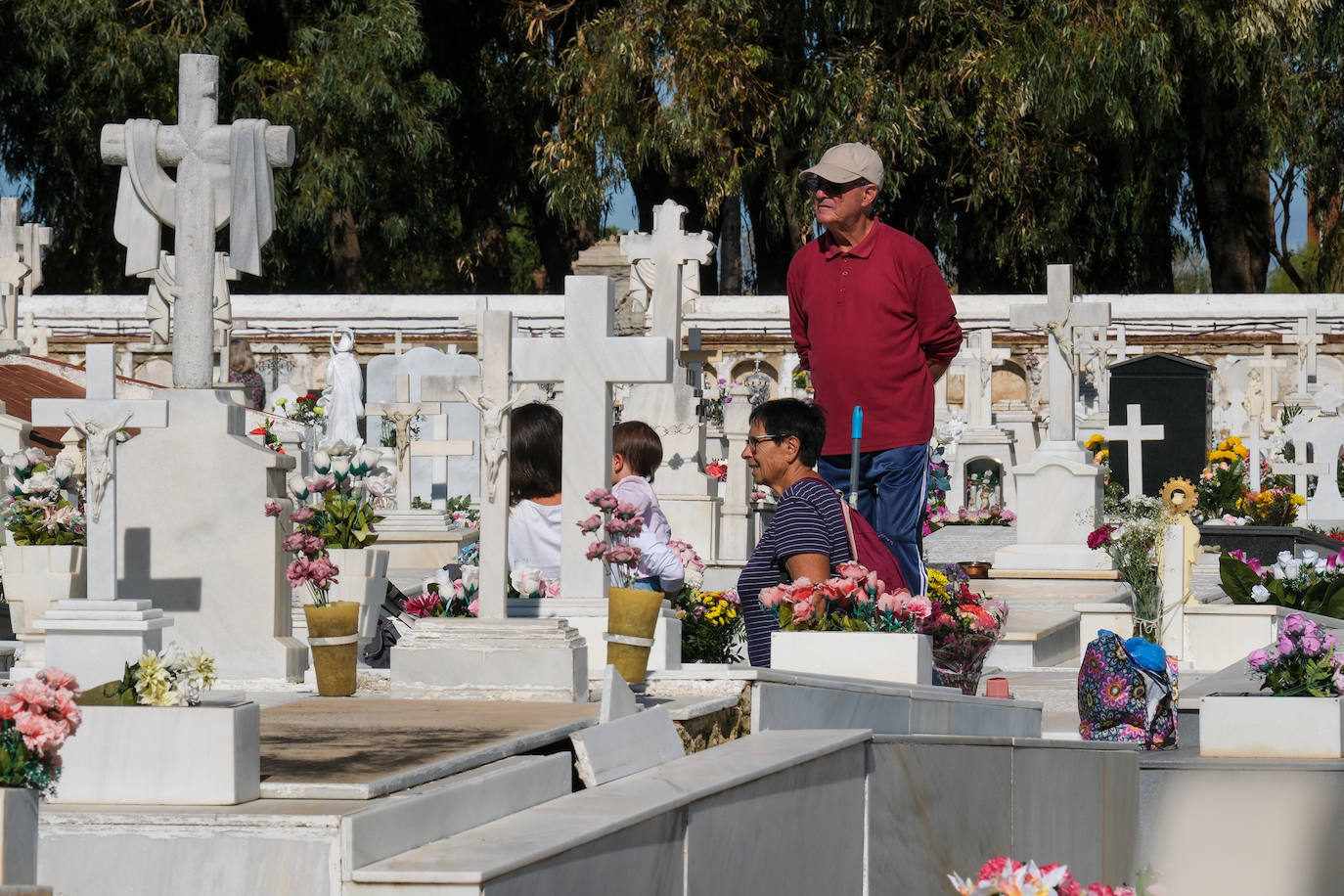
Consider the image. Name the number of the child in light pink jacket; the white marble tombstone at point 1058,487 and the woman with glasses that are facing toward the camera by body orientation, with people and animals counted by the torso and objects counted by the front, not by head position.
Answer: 1

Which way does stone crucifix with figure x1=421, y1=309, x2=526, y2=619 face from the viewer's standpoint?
toward the camera

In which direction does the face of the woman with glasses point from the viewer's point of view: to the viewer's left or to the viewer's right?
to the viewer's left

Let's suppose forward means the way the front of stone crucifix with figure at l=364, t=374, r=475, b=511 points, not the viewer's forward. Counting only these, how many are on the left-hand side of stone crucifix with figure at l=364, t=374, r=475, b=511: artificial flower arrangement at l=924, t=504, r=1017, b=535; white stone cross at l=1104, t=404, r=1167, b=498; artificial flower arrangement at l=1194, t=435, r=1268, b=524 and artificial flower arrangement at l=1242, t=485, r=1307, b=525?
4

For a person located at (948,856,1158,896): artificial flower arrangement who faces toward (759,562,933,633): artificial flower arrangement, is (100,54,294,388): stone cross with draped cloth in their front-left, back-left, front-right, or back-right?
front-left

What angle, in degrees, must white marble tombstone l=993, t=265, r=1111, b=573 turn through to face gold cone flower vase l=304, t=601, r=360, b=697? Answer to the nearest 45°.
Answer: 0° — it already faces it

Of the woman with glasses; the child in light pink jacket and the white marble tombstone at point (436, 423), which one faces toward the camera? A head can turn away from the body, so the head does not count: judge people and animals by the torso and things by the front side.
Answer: the white marble tombstone

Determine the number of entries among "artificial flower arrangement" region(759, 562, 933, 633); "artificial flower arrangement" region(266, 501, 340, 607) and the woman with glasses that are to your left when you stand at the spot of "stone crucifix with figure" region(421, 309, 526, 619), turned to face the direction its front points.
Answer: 2

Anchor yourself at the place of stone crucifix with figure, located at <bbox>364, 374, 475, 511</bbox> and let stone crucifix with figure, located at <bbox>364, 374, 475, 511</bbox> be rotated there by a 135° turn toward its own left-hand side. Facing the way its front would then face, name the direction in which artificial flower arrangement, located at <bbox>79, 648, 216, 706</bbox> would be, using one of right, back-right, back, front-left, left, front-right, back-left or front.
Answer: back-right

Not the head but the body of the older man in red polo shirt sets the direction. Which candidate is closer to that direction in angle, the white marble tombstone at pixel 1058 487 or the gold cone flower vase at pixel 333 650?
the gold cone flower vase

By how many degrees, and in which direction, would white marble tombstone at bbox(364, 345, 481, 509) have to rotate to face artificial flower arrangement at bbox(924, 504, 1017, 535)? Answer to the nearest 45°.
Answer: approximately 45° to its left

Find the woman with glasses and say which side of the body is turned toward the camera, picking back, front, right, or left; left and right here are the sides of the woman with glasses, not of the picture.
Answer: left

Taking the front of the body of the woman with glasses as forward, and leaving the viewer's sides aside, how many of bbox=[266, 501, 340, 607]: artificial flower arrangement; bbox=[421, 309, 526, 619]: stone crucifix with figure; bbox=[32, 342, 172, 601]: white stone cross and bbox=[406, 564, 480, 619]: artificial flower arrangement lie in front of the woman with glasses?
4

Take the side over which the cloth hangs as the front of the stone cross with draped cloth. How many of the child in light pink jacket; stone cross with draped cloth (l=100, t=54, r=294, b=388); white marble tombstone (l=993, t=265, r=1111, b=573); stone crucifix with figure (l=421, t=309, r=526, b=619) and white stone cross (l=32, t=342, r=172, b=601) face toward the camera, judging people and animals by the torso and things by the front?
4

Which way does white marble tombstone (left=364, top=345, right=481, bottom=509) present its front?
toward the camera

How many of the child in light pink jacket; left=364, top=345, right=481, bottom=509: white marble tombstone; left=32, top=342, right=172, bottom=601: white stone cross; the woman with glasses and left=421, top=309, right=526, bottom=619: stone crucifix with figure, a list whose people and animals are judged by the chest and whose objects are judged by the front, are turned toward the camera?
3
